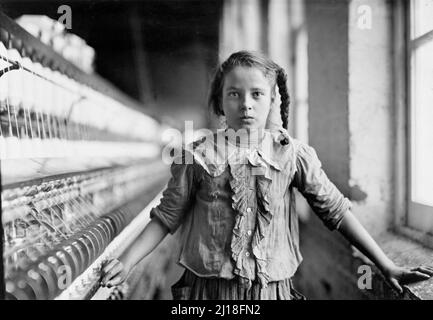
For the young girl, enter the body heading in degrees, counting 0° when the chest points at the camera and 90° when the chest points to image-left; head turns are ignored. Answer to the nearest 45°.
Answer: approximately 0°
